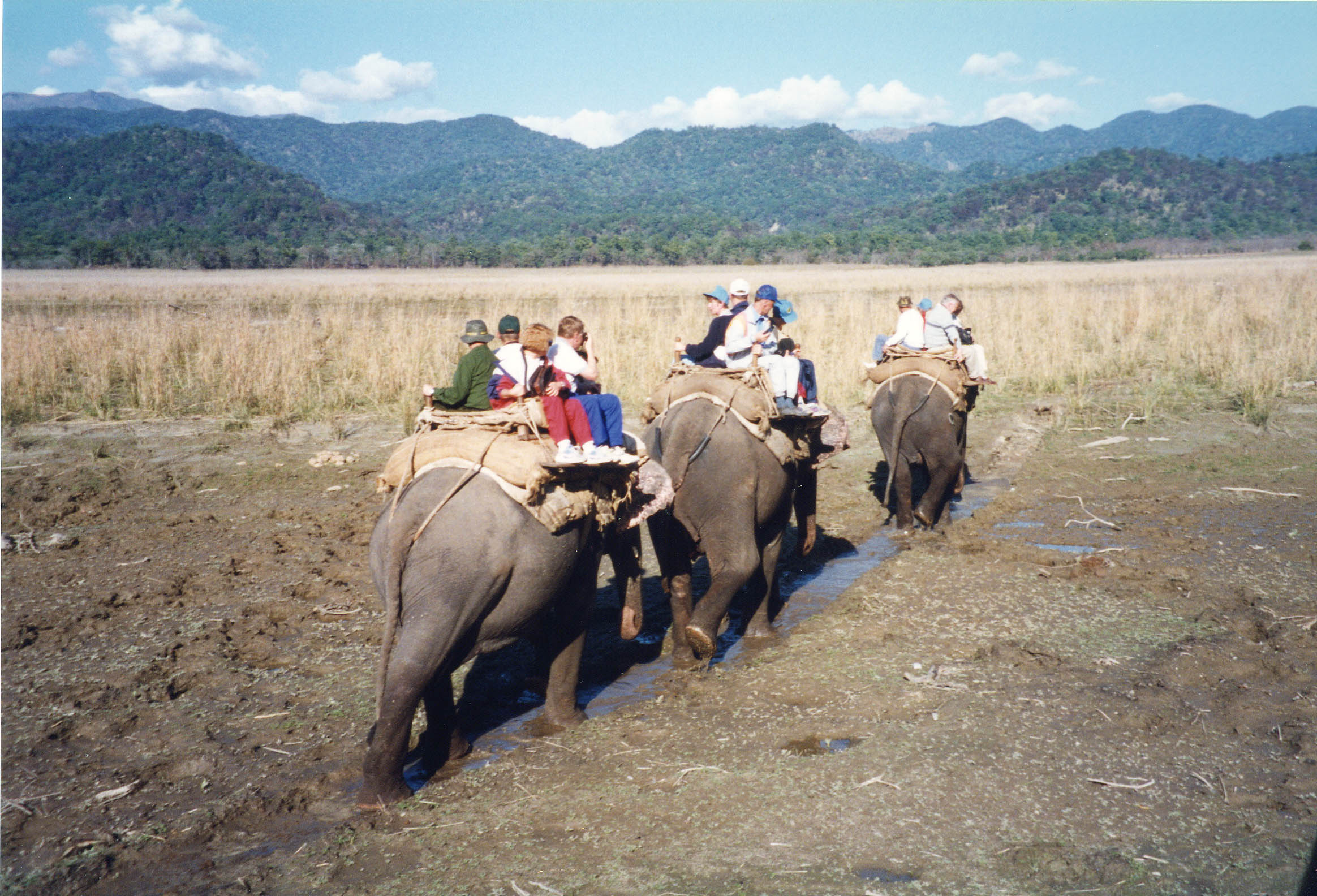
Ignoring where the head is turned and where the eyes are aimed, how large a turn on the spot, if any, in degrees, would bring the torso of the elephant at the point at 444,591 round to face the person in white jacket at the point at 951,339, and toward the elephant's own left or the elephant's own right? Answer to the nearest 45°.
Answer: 0° — it already faces them

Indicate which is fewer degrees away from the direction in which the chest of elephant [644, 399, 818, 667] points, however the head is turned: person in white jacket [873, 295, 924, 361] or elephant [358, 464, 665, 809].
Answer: the person in white jacket

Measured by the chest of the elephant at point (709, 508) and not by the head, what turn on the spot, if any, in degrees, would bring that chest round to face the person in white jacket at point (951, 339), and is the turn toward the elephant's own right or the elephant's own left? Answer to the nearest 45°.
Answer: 0° — it already faces them

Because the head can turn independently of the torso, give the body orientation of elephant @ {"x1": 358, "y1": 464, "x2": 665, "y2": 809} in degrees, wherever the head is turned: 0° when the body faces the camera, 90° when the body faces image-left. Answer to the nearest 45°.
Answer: approximately 225°

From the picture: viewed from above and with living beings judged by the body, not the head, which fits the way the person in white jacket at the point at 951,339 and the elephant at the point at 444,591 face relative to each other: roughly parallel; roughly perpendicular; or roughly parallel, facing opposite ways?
roughly perpendicular

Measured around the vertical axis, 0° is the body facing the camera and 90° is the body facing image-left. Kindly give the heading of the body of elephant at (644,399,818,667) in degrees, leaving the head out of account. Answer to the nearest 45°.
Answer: approximately 225°

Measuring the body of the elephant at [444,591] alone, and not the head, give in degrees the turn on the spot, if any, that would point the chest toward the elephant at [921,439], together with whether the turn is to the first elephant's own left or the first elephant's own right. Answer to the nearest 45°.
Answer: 0° — it already faces it

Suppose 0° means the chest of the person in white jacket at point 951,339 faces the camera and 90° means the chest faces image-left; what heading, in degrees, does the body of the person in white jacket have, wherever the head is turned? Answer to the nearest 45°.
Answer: approximately 270°

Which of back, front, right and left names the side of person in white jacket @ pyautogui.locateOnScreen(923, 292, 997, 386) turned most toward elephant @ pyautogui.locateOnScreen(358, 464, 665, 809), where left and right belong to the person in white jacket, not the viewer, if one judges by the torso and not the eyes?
right

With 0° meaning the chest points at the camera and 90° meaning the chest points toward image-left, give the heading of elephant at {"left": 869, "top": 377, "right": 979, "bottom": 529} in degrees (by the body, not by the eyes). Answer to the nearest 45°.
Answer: approximately 225°
